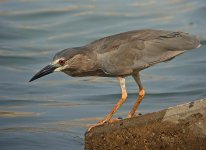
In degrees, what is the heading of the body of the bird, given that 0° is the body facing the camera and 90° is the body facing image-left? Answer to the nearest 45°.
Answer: approximately 90°
